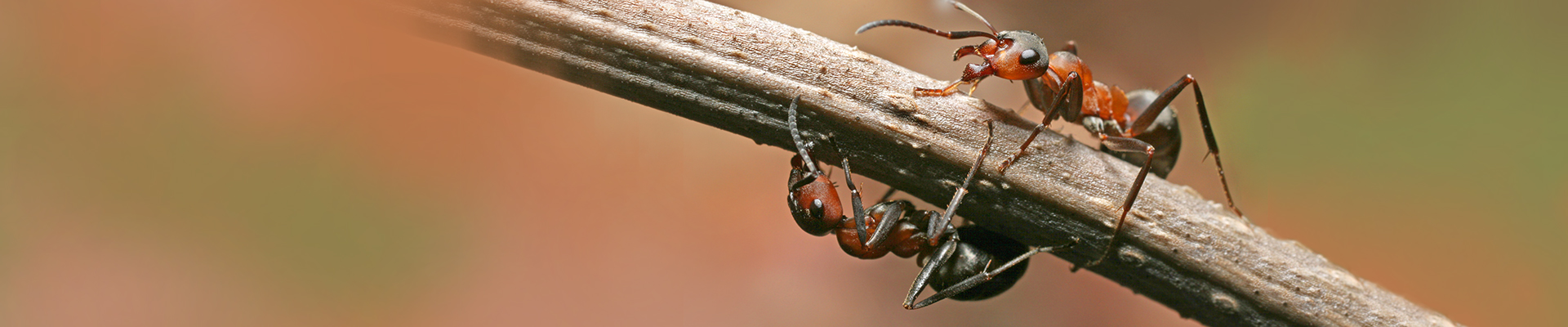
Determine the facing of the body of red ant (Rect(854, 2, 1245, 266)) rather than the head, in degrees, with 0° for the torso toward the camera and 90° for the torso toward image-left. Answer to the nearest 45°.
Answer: approximately 90°
